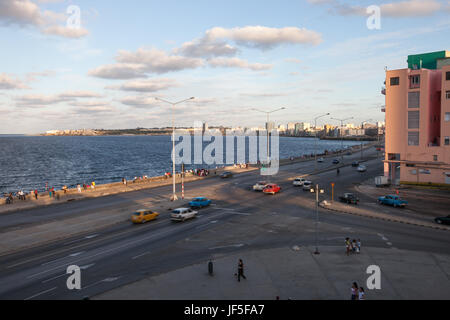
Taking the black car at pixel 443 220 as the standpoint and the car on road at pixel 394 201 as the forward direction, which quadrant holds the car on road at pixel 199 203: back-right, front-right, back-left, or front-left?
front-left

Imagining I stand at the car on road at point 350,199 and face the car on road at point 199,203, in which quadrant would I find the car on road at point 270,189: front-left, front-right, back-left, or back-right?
front-right

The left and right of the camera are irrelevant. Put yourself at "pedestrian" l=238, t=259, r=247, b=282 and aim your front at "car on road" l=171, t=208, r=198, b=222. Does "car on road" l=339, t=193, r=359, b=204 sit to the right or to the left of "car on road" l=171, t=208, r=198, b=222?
right

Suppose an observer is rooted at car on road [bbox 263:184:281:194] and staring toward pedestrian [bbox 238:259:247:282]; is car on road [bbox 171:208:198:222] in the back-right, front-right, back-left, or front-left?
front-right

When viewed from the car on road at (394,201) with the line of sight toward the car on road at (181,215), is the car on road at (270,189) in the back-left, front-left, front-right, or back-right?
front-right
